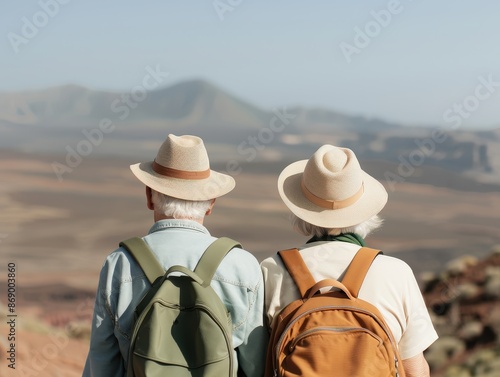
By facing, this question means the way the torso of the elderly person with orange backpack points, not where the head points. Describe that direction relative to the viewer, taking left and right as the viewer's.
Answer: facing away from the viewer

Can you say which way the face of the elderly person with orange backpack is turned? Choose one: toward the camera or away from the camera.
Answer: away from the camera
